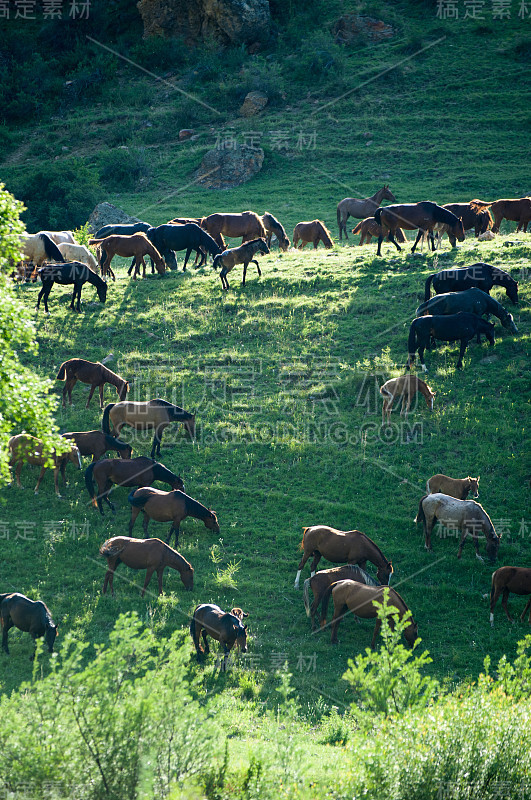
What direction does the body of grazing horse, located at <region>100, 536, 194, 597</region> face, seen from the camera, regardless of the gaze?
to the viewer's right

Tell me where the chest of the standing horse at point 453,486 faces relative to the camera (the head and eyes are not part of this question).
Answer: to the viewer's right

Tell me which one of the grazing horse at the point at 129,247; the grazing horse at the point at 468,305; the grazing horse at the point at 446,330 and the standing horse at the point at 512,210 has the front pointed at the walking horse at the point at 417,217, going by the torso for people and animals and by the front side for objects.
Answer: the grazing horse at the point at 129,247

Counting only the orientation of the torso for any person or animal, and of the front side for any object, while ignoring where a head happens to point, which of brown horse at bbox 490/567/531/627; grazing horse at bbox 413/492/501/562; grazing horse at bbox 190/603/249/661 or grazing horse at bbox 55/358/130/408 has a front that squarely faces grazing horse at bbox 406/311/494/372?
grazing horse at bbox 55/358/130/408

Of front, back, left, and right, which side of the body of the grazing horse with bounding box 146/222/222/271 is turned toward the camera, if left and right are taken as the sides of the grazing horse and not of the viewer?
right

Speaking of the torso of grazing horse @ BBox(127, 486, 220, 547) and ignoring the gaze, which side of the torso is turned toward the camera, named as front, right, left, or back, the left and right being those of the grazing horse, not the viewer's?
right

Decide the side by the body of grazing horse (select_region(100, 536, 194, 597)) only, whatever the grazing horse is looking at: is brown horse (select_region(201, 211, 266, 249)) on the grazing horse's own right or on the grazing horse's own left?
on the grazing horse's own left

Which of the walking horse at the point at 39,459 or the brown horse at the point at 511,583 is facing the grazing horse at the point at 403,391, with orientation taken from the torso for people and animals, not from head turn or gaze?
the walking horse at the point at 39,459

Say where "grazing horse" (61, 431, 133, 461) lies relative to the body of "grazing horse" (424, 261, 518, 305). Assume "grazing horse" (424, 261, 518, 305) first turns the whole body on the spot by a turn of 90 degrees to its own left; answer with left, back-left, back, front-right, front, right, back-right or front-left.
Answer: back-left

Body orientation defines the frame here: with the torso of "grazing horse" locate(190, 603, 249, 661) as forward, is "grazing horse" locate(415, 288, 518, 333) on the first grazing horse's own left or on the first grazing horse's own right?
on the first grazing horse's own left

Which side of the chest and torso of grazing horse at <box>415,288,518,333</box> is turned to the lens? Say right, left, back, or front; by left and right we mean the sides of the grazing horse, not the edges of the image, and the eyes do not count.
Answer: right

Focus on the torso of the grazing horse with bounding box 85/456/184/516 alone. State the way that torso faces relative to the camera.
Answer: to the viewer's right

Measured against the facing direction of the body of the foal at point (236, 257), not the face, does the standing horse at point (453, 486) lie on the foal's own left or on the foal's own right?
on the foal's own right

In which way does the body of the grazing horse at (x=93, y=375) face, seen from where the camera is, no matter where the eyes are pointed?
to the viewer's right

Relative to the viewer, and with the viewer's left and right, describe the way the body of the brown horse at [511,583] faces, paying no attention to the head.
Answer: facing to the right of the viewer

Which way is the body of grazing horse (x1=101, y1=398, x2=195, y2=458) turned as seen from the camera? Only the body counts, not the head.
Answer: to the viewer's right

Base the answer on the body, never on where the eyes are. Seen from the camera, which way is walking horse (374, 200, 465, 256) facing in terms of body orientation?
to the viewer's right
